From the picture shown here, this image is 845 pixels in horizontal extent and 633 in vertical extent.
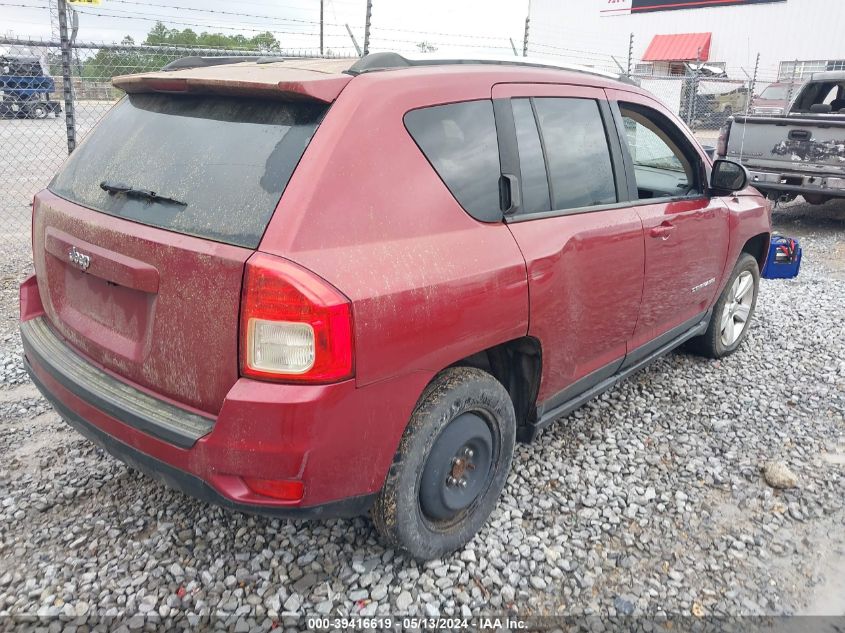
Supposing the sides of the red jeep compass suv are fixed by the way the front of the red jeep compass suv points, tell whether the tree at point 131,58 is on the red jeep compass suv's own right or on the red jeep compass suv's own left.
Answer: on the red jeep compass suv's own left

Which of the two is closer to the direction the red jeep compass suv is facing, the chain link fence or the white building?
the white building

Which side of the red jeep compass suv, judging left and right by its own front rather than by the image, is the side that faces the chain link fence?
left

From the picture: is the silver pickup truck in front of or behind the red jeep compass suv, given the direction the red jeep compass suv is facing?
in front

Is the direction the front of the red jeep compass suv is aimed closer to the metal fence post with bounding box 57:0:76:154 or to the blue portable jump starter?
the blue portable jump starter

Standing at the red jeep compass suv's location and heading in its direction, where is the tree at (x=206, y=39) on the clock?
The tree is roughly at 10 o'clock from the red jeep compass suv.

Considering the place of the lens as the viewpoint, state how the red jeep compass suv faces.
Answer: facing away from the viewer and to the right of the viewer

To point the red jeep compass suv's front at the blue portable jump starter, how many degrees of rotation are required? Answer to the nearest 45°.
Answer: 0° — it already faces it

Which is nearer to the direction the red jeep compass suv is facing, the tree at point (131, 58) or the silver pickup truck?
the silver pickup truck
